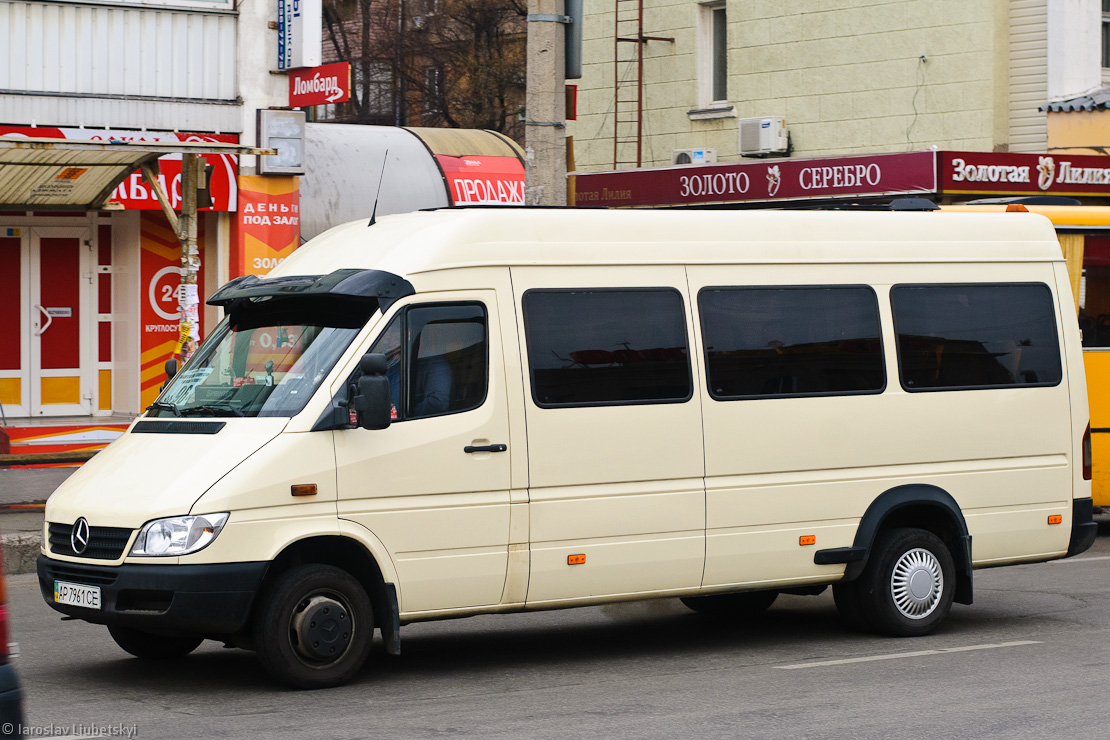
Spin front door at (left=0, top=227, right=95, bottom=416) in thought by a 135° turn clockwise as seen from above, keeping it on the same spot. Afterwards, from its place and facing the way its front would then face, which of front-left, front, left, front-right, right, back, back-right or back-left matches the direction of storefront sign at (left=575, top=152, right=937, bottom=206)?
back-right

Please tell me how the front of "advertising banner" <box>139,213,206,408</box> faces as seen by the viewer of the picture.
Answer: facing the viewer

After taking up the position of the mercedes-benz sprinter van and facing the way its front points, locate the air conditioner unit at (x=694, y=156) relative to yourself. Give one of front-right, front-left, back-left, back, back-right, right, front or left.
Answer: back-right

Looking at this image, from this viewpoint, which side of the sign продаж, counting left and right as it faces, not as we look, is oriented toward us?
front

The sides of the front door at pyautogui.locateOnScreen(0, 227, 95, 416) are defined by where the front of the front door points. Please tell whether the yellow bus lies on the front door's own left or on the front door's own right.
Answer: on the front door's own left

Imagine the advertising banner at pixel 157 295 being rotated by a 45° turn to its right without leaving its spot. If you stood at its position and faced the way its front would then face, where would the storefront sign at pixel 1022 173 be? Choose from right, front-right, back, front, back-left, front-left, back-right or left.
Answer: back-left

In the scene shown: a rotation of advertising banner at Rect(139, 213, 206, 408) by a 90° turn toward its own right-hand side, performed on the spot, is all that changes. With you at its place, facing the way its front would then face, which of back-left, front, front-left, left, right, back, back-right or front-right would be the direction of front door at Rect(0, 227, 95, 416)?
front

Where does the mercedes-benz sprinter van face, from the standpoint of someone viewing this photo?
facing the viewer and to the left of the viewer

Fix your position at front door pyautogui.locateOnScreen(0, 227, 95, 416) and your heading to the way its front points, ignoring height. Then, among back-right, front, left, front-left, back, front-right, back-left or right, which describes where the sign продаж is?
left

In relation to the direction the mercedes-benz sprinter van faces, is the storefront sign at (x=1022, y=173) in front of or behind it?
behind
